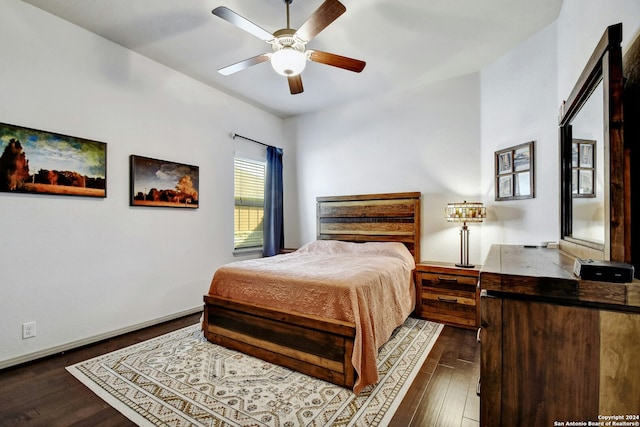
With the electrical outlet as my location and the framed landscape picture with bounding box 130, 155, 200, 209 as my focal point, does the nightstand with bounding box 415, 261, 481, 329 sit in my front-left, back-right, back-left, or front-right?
front-right

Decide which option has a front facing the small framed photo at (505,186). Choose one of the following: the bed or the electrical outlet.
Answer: the electrical outlet

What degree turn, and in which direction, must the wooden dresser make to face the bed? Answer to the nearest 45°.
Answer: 0° — it already faces it

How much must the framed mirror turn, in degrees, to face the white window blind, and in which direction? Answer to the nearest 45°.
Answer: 0° — it already faces it

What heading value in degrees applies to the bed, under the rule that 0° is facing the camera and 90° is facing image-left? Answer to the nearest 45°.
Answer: approximately 45°

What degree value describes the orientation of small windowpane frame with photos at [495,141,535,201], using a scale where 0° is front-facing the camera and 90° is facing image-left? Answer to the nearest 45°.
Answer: approximately 45°

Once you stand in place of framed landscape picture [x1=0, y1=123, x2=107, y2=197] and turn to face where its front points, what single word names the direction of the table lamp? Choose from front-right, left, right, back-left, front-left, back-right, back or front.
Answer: front

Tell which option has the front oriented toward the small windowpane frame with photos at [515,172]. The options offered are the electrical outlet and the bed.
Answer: the electrical outlet

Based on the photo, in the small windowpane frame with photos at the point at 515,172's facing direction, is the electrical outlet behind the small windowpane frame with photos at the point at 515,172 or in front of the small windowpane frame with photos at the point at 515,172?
in front

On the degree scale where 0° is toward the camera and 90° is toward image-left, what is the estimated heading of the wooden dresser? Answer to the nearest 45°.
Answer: approximately 90°

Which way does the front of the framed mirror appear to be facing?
to the viewer's left

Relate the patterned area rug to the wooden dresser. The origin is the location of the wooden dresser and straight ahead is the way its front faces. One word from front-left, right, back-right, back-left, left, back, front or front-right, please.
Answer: front

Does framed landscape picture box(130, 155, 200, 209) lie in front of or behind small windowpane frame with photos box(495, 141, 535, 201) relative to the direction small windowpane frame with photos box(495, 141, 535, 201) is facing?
in front

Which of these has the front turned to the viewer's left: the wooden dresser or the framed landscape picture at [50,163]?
the wooden dresser

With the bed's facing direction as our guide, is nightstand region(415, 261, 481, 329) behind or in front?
behind
